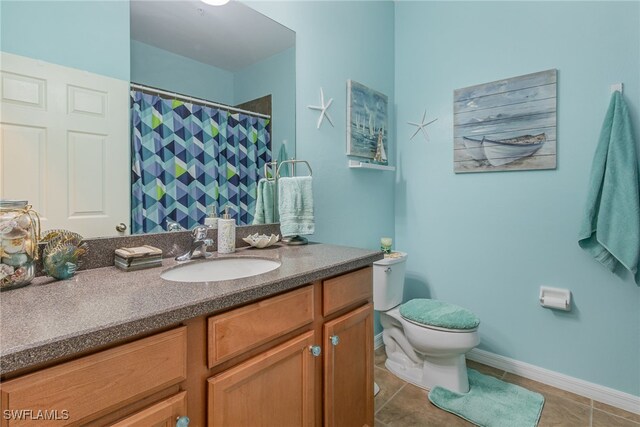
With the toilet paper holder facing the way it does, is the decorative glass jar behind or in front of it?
in front

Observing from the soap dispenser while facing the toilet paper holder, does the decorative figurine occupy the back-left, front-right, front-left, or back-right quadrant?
back-right

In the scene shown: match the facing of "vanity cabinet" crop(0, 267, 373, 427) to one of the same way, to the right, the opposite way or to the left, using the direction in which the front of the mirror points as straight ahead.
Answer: the same way

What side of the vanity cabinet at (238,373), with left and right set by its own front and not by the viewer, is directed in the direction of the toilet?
left

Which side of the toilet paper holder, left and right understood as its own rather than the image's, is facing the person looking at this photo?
front

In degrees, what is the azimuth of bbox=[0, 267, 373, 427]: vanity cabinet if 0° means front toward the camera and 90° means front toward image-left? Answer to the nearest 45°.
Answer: approximately 315°

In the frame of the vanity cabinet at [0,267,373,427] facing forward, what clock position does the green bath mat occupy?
The green bath mat is roughly at 10 o'clock from the vanity cabinet.

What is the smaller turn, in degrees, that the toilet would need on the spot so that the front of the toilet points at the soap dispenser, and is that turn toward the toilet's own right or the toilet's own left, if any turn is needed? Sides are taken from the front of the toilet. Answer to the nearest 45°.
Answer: approximately 90° to the toilet's own right

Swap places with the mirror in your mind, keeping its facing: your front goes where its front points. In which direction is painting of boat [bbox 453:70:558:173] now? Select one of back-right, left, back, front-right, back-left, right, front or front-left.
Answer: front-left

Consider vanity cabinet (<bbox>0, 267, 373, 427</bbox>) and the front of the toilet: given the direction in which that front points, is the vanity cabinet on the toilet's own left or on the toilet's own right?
on the toilet's own right

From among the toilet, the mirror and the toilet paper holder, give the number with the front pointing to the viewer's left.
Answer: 0

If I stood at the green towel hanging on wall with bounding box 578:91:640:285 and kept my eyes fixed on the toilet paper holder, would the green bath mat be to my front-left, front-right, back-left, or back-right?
front-left

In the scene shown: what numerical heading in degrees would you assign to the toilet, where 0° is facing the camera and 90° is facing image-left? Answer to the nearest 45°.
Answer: approximately 315°

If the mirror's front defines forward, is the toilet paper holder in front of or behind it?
in front
